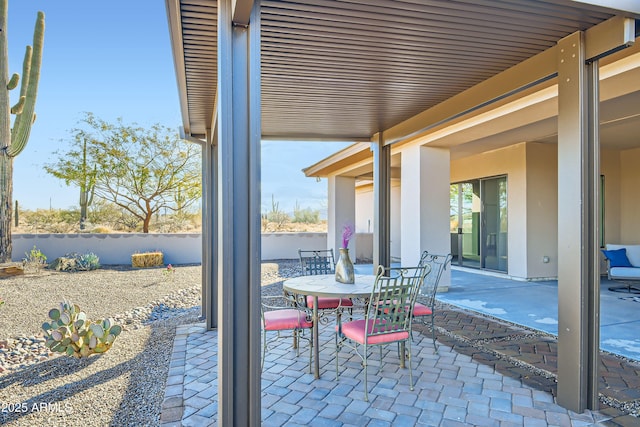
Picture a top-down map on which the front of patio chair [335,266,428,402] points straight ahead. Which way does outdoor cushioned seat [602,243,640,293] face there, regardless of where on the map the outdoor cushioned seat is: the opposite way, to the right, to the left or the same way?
to the left

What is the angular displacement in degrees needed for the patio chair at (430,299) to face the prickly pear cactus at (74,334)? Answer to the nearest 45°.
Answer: approximately 45° to its right

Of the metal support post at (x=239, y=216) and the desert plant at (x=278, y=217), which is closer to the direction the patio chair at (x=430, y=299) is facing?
the metal support post

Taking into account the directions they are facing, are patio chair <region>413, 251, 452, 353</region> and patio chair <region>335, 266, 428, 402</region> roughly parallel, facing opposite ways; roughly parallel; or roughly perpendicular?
roughly perpendicular

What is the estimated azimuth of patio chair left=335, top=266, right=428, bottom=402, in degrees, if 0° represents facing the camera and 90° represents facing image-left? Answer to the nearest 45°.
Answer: approximately 135°

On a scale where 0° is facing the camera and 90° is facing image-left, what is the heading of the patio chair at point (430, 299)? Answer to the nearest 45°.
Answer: approximately 45°

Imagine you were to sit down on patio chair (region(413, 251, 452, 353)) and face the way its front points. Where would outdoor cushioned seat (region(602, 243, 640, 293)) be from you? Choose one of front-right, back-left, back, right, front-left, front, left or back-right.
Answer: back

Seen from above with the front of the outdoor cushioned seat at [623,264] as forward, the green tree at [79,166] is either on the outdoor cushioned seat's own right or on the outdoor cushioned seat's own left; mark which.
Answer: on the outdoor cushioned seat's own right

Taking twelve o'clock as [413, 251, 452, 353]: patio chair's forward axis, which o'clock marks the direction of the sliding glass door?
The sliding glass door is roughly at 5 o'clock from the patio chair.

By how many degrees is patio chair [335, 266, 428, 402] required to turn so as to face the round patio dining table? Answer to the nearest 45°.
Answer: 0° — it already faces it

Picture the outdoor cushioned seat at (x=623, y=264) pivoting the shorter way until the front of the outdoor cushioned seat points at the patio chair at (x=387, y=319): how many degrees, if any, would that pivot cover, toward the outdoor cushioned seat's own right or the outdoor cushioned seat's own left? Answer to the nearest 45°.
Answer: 0° — it already faces it

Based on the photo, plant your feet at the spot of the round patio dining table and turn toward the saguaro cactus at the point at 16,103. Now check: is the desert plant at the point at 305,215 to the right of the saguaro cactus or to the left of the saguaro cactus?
right

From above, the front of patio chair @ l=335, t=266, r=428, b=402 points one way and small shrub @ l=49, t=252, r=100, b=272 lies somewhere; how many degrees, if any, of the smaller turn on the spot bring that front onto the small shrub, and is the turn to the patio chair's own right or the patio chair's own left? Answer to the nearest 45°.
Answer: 0° — it already faces it
